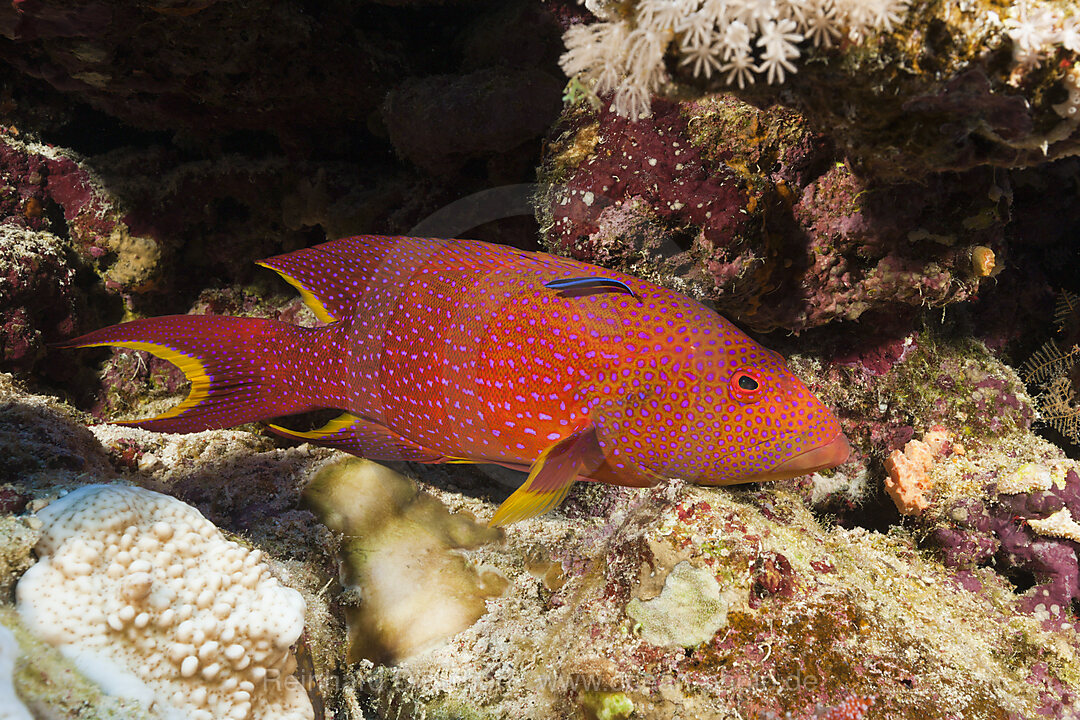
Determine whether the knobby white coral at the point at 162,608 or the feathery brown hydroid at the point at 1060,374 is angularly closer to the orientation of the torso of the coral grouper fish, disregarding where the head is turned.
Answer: the feathery brown hydroid

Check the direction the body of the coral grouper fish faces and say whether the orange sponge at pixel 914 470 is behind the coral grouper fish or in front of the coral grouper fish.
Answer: in front

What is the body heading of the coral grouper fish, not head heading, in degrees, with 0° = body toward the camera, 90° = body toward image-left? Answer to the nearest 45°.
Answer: approximately 270°

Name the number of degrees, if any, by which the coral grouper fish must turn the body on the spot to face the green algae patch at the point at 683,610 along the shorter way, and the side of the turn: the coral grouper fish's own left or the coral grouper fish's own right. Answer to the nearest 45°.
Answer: approximately 45° to the coral grouper fish's own right
